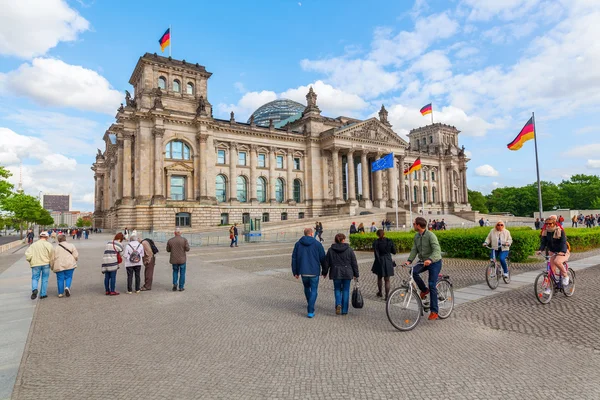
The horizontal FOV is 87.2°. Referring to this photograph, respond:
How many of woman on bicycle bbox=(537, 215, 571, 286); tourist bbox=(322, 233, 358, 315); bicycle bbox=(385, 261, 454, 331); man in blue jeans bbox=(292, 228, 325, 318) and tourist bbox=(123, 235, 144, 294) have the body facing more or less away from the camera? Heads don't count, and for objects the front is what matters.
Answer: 3

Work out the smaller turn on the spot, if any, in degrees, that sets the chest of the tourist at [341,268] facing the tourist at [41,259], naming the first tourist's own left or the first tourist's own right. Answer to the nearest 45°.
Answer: approximately 90° to the first tourist's own left

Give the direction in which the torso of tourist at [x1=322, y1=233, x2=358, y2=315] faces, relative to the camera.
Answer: away from the camera

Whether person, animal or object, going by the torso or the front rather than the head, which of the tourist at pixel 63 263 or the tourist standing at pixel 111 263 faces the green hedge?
the tourist standing at pixel 111 263

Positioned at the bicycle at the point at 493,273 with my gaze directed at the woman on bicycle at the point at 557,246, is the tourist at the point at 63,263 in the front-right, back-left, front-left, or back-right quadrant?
back-right
